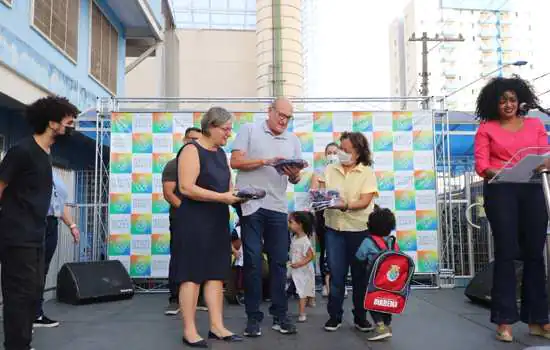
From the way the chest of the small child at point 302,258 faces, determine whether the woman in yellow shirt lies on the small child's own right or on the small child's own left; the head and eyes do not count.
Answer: on the small child's own left

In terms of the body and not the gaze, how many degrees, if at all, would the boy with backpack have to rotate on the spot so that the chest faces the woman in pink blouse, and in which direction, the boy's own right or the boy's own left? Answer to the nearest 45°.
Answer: approximately 135° to the boy's own right

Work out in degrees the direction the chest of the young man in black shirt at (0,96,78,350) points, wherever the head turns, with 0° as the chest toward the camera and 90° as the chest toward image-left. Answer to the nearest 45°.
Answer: approximately 270°

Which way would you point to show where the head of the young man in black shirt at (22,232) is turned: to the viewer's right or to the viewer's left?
to the viewer's right

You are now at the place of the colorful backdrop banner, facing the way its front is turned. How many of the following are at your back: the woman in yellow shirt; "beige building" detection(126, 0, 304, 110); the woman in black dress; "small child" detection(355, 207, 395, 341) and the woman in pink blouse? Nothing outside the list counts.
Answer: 1

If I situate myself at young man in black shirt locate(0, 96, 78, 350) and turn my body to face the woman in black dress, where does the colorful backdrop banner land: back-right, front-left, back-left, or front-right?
front-left

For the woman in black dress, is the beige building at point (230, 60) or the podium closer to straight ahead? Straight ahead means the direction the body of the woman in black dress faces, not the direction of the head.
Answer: the podium

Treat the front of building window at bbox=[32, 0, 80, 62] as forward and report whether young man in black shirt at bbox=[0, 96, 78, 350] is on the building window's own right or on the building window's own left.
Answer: on the building window's own right

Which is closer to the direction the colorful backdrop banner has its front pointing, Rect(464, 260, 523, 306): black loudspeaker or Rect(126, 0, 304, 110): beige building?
the black loudspeaker

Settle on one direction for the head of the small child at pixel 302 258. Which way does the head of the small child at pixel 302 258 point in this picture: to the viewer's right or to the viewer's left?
to the viewer's left

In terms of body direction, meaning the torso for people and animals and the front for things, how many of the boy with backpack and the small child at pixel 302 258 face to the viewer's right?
0

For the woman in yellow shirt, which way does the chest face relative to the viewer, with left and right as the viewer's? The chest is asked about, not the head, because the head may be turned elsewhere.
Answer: facing the viewer and to the left of the viewer

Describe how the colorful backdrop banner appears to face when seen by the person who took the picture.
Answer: facing the viewer
